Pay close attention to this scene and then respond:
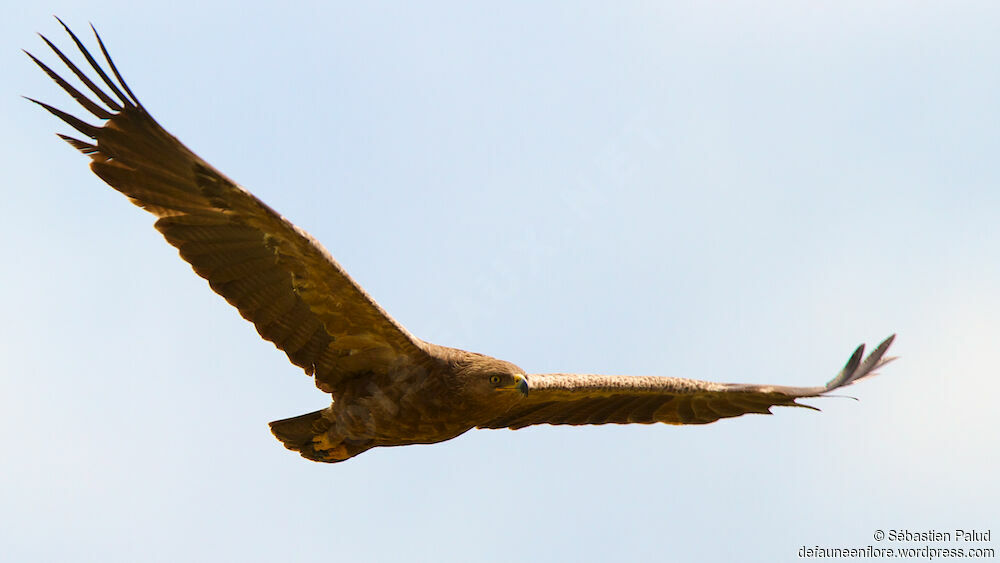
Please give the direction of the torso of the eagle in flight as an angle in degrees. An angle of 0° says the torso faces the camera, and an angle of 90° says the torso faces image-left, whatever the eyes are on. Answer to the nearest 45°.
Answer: approximately 315°
